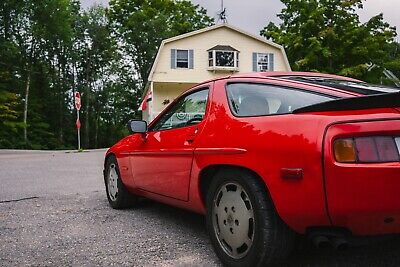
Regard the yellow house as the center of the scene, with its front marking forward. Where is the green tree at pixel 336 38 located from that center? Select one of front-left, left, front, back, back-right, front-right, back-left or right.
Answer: left

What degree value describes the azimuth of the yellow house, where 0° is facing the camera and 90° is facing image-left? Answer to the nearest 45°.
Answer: approximately 0°

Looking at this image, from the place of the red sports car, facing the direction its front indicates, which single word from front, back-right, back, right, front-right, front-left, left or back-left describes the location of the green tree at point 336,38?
front-right

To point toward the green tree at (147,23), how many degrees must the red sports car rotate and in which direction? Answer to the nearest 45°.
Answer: approximately 45° to its right

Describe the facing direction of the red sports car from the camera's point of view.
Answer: facing away from the viewer and to the left of the viewer
